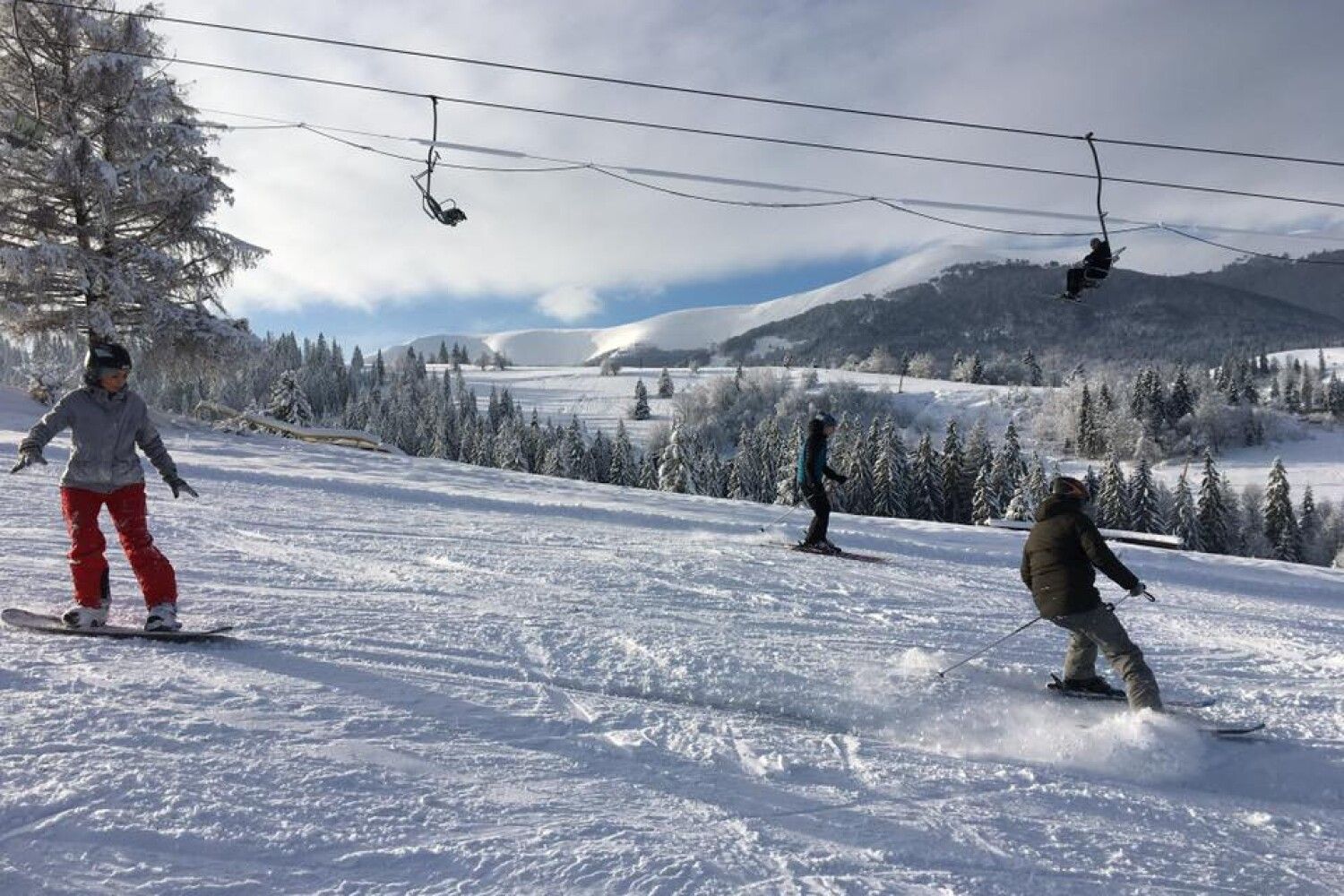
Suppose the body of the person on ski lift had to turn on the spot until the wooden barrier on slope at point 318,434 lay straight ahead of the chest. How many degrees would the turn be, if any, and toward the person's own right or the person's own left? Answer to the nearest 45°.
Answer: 0° — they already face it

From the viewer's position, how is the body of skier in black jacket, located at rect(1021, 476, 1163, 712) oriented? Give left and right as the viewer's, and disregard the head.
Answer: facing away from the viewer and to the right of the viewer

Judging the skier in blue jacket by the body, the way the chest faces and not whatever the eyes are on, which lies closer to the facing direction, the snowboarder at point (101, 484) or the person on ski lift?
the person on ski lift

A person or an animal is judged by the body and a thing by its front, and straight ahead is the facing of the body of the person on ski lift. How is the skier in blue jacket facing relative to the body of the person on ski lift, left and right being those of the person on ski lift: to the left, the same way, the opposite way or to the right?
the opposite way

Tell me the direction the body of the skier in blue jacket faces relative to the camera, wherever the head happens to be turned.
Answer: to the viewer's right

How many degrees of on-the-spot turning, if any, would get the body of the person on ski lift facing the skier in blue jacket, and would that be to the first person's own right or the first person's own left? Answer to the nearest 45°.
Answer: approximately 45° to the first person's own left

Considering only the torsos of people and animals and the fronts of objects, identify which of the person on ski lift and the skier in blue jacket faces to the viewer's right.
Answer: the skier in blue jacket

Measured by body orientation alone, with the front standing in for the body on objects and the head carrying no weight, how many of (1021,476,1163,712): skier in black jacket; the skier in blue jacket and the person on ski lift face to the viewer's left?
1

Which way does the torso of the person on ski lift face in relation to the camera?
to the viewer's left

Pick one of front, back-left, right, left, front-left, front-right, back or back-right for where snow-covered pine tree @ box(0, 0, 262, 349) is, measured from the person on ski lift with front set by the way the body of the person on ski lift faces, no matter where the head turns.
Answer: front

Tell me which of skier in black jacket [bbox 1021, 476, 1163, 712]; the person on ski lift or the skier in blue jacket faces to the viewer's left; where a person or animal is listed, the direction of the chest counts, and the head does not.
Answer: the person on ski lift

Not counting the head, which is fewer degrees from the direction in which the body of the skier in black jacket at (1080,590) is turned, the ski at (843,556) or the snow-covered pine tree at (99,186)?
the ski

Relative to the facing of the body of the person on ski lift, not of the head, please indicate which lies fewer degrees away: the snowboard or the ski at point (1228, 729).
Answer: the snowboard

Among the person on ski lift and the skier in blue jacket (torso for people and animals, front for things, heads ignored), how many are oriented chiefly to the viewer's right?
1
